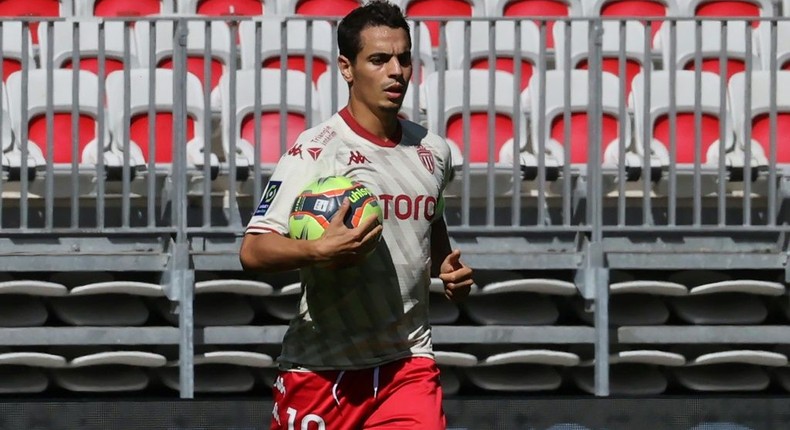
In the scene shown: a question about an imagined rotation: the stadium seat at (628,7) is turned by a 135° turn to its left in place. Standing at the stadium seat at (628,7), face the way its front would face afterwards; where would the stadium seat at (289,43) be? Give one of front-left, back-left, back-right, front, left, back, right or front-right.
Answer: back

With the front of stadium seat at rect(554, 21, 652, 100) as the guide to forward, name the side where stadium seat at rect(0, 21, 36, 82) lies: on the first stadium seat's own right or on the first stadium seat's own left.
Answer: on the first stadium seat's own right

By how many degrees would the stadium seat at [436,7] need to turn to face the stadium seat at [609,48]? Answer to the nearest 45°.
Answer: approximately 45° to its left

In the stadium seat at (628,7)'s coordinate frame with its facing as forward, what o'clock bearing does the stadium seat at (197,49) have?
the stadium seat at (197,49) is roughly at 2 o'clock from the stadium seat at (628,7).

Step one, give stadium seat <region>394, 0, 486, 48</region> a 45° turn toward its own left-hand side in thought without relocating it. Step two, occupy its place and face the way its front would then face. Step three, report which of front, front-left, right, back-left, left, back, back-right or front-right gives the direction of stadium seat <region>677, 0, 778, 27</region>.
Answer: front-left
